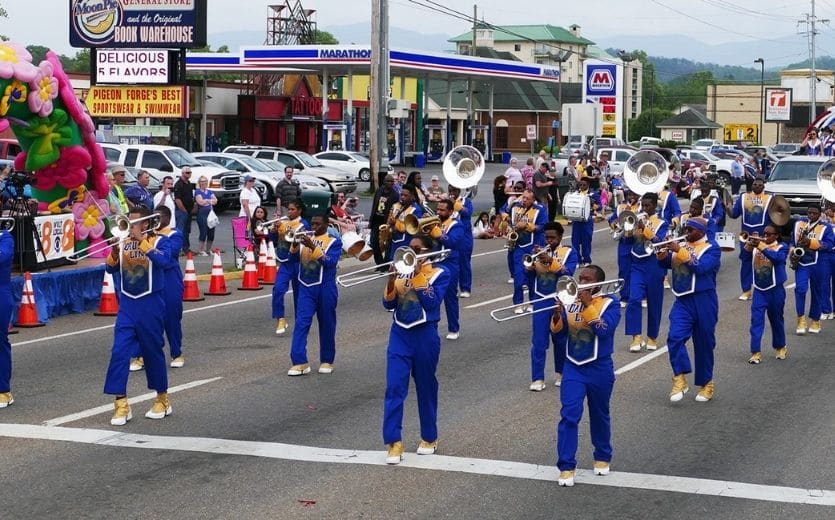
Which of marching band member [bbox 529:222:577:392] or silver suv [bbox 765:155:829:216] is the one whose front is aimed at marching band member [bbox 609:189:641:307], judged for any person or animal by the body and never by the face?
the silver suv

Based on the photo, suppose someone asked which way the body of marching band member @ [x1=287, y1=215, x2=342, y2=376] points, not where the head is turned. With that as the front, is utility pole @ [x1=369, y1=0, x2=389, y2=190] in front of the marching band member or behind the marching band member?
behind

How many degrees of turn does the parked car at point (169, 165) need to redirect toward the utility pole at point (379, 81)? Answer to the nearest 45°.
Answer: approximately 45° to its left

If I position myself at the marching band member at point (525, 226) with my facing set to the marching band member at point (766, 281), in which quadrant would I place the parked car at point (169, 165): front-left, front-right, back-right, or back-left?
back-left

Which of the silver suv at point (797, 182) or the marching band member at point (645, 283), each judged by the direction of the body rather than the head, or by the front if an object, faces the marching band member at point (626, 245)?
the silver suv

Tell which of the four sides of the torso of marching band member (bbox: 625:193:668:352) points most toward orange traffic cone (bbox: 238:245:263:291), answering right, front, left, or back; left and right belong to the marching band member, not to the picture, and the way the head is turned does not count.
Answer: right

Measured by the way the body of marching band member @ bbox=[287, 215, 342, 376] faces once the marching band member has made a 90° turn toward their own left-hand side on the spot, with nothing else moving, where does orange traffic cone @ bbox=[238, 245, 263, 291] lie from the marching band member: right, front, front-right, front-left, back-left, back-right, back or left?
back-left

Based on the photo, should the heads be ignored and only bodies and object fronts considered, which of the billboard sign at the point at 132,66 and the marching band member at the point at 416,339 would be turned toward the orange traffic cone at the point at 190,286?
the billboard sign

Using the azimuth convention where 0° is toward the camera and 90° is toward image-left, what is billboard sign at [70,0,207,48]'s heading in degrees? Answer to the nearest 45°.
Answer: approximately 0°

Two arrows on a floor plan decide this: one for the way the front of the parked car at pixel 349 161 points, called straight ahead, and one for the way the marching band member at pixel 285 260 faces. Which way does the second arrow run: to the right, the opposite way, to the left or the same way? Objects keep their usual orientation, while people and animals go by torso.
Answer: to the right

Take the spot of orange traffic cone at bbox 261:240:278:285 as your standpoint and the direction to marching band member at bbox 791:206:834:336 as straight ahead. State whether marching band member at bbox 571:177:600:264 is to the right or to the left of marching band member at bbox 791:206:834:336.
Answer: left
